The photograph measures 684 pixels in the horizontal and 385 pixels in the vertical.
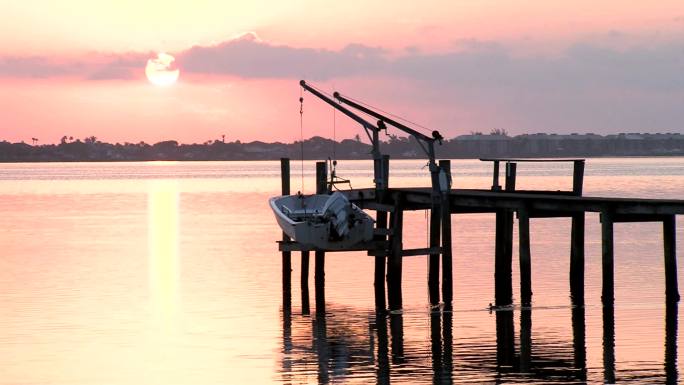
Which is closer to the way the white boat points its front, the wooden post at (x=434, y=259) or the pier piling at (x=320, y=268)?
the pier piling

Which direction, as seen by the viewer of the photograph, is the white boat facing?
facing away from the viewer and to the left of the viewer

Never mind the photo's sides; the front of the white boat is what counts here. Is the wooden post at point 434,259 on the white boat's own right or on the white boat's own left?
on the white boat's own right
